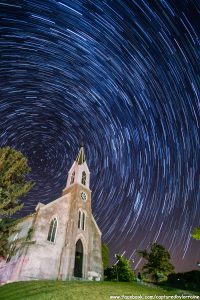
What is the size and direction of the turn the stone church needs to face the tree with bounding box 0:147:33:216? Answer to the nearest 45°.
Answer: approximately 90° to its right

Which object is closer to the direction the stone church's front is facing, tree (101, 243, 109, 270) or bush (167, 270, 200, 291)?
the bush

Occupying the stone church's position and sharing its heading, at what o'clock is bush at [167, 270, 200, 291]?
The bush is roughly at 10 o'clock from the stone church.

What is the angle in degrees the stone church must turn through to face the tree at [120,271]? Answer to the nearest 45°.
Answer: approximately 90° to its left

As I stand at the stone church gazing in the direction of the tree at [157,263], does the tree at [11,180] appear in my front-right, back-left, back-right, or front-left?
back-right

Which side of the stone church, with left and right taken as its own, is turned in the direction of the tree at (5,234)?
right

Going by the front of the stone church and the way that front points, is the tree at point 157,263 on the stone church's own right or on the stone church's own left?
on the stone church's own left

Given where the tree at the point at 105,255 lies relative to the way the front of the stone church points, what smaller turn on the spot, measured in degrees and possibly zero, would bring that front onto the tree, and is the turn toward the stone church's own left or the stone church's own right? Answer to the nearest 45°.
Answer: approximately 90° to the stone church's own left

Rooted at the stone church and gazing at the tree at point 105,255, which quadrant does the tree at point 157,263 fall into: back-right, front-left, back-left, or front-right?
front-right

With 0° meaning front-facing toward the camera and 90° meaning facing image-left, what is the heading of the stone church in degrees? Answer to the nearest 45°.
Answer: approximately 315°
